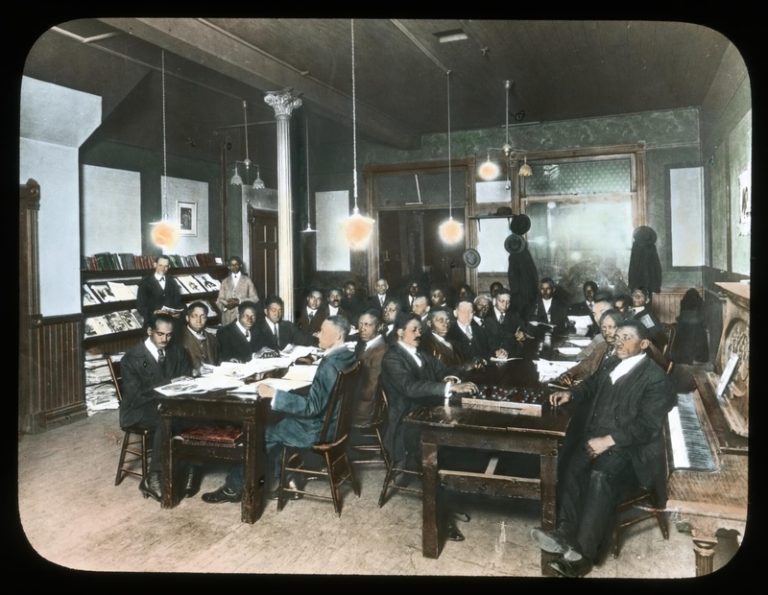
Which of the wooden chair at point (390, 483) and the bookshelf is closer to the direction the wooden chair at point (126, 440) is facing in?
the wooden chair

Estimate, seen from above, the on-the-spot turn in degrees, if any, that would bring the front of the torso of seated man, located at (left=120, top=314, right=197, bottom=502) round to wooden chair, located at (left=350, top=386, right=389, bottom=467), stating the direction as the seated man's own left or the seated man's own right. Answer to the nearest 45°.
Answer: approximately 45° to the seated man's own left

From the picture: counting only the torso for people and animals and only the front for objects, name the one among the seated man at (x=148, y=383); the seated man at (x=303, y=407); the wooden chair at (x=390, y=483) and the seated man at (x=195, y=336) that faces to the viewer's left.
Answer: the seated man at (x=303, y=407)

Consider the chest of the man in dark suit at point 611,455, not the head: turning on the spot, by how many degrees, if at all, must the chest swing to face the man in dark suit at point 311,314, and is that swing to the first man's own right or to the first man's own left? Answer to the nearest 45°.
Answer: approximately 90° to the first man's own right

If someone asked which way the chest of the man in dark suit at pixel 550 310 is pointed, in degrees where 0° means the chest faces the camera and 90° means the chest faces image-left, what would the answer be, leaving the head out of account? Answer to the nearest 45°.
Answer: approximately 0°

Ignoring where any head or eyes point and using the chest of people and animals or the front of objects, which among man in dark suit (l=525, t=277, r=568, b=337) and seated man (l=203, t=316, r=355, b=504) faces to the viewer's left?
the seated man

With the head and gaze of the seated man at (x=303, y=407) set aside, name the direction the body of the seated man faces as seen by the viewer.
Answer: to the viewer's left
